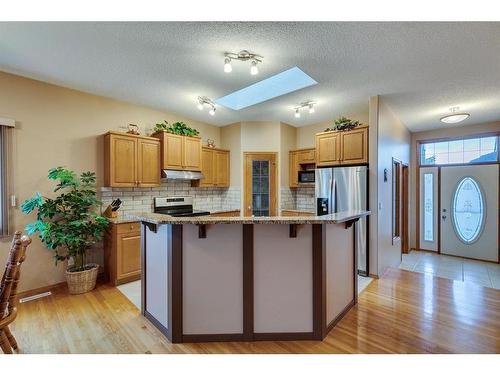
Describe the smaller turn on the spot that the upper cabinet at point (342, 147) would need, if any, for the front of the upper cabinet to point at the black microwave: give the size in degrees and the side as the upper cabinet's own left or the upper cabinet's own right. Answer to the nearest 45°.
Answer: approximately 90° to the upper cabinet's own right

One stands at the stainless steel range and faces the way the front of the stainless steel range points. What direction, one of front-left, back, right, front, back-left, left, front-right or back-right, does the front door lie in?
front-left

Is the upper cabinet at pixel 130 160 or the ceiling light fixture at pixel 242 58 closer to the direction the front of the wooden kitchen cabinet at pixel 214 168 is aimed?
the ceiling light fixture

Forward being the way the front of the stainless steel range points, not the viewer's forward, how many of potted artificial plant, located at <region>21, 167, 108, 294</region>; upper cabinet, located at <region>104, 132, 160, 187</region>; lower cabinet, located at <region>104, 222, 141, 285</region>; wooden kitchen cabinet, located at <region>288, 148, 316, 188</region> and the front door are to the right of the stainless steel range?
3

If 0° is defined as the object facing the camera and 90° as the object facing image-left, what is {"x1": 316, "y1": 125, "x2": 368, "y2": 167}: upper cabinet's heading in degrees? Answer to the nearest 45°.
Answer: approximately 45°

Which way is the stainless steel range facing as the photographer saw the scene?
facing the viewer and to the right of the viewer

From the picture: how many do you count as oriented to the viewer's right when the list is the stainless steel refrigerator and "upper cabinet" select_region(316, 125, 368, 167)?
0

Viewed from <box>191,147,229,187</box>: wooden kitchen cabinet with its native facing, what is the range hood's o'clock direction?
The range hood is roughly at 3 o'clock from the wooden kitchen cabinet.

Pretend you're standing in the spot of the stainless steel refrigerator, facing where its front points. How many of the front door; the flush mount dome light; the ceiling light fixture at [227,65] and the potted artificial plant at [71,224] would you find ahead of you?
2

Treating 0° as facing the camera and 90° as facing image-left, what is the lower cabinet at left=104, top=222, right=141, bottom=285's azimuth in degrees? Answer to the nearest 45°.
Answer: approximately 315°

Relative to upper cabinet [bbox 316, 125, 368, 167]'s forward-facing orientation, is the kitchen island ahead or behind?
ahead

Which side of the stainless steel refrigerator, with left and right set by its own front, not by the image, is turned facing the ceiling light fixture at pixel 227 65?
front

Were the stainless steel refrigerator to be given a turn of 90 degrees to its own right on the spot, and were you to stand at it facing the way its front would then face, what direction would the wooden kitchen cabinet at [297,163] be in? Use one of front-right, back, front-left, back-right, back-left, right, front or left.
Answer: front

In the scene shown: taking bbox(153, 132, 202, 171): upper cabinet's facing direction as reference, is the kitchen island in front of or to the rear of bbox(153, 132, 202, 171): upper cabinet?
in front

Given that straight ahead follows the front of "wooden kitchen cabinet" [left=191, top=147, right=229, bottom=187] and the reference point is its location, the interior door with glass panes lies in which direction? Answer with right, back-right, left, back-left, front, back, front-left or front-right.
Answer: front-left

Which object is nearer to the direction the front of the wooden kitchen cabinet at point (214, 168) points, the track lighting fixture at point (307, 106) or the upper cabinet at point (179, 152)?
the track lighting fixture

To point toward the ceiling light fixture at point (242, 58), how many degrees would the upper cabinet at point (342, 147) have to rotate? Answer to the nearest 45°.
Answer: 0° — it already faces it
